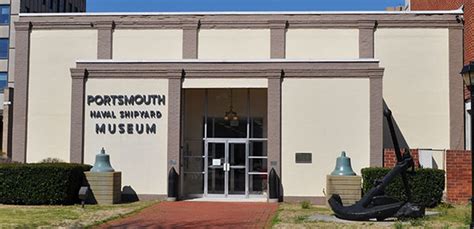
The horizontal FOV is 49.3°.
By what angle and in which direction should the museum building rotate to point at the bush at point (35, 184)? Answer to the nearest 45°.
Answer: approximately 45° to its right

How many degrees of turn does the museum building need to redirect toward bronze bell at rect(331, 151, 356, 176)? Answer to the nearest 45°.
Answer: approximately 45° to its left

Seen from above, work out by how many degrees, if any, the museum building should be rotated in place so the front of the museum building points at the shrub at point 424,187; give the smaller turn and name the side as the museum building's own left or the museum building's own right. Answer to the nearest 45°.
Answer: approximately 45° to the museum building's own left

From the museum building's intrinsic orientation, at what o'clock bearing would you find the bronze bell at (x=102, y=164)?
The bronze bell is roughly at 2 o'clock from the museum building.

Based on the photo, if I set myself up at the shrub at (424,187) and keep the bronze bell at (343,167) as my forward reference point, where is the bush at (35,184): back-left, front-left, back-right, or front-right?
front-left

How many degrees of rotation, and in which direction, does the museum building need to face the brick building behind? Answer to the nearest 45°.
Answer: approximately 90° to its left

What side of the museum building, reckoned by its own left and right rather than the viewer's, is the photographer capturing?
front
